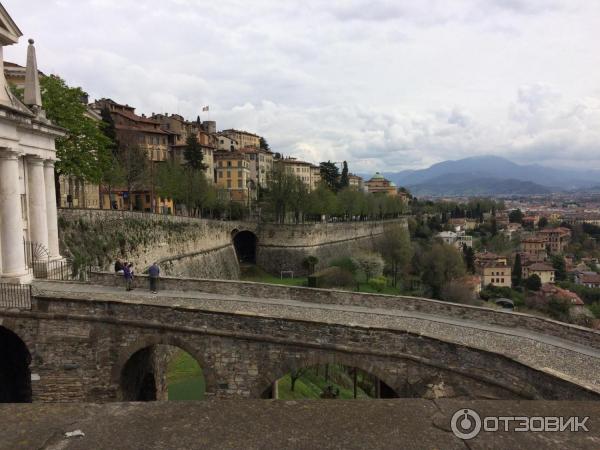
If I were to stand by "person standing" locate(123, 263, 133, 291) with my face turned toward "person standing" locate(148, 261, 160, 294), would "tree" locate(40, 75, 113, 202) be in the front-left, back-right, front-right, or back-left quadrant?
back-left

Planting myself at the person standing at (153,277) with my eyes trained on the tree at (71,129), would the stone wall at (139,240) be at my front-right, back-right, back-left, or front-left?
front-right
